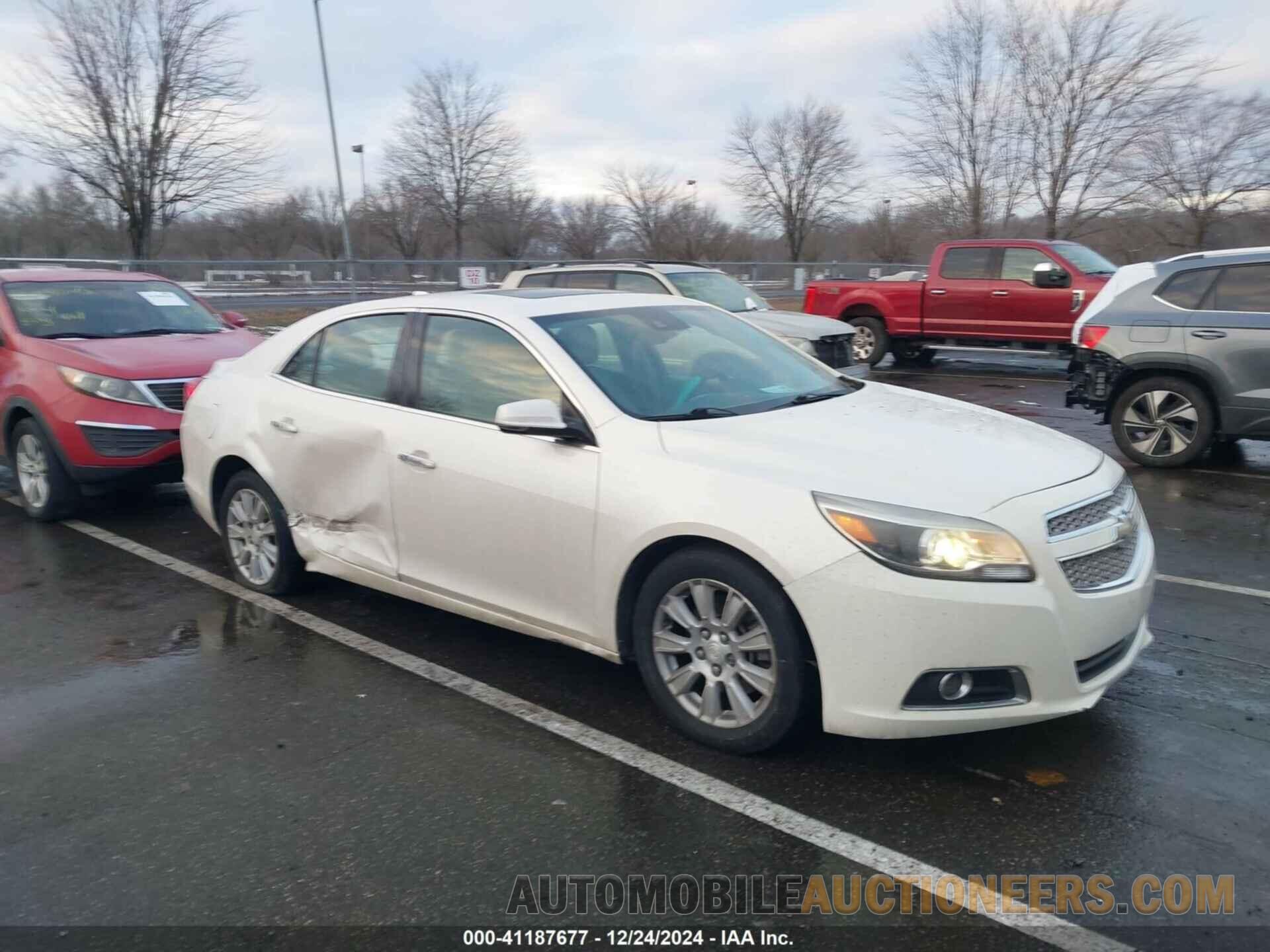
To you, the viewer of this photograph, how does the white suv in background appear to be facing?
facing the viewer and to the right of the viewer

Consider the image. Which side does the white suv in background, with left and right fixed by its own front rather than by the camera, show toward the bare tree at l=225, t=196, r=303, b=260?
back

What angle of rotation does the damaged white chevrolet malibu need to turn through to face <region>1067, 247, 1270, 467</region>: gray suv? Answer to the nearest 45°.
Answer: approximately 90° to its left

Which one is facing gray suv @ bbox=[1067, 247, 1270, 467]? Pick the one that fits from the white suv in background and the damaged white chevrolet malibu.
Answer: the white suv in background

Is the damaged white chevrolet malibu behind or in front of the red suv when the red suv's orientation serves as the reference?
in front

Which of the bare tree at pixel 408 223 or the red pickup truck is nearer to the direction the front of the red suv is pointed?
the red pickup truck

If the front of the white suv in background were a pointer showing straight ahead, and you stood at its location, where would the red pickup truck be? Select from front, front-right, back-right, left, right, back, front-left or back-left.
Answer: left

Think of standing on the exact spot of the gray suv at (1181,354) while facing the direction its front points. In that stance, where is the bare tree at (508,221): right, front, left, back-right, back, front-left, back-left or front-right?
back-left

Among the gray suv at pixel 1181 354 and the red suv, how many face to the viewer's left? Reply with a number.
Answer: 0

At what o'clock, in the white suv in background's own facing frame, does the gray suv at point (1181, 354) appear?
The gray suv is roughly at 12 o'clock from the white suv in background.
